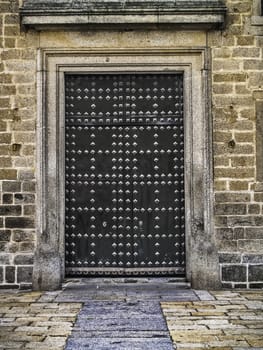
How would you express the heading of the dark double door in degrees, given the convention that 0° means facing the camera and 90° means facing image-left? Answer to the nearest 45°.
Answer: approximately 0°
